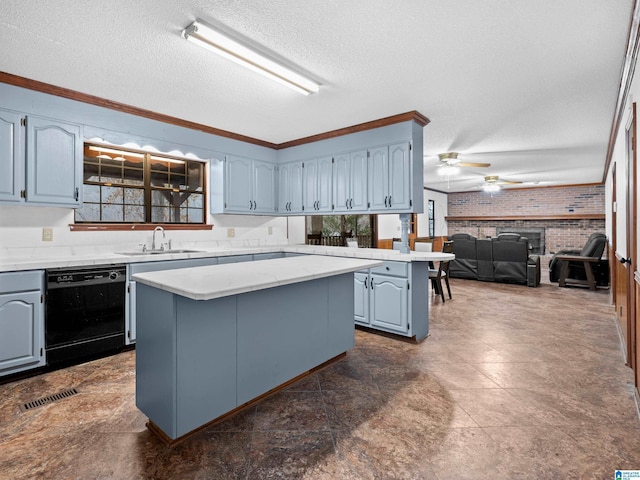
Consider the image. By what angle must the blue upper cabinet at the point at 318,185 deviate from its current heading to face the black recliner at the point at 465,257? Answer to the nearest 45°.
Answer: approximately 180°

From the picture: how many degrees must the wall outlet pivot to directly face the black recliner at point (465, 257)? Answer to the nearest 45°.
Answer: approximately 90° to its left

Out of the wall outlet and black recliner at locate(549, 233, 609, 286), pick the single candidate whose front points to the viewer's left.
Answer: the black recliner

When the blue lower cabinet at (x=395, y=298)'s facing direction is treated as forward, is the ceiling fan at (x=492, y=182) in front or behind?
behind

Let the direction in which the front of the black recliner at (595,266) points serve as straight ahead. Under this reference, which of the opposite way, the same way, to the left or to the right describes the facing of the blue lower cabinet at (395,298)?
to the left

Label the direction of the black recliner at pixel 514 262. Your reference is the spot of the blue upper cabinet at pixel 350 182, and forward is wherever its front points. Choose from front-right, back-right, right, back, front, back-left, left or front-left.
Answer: back

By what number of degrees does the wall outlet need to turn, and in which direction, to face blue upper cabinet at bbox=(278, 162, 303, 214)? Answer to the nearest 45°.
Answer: approximately 90° to its left

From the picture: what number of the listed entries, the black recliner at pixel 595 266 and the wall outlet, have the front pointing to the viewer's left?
1

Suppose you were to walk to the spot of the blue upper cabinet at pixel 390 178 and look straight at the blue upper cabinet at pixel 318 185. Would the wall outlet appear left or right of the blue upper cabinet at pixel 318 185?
left

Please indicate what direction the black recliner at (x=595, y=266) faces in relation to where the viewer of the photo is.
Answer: facing to the left of the viewer

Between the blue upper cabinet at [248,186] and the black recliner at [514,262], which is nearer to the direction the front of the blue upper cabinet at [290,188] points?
the blue upper cabinet

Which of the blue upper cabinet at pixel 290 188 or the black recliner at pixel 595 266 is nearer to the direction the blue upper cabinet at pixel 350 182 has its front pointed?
the blue upper cabinet

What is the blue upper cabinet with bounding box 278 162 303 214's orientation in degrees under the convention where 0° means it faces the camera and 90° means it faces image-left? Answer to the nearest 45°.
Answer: approximately 45°
